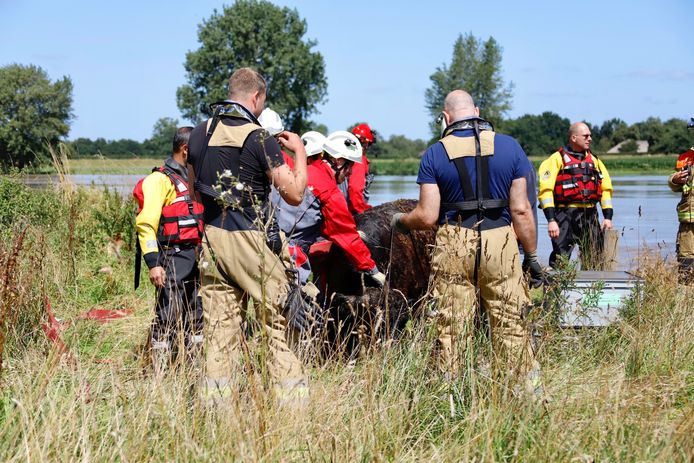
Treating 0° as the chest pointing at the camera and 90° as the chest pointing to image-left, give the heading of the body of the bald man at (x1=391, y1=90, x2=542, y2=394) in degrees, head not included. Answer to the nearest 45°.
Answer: approximately 180°

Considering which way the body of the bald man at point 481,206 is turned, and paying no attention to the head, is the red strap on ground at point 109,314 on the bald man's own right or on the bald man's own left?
on the bald man's own left

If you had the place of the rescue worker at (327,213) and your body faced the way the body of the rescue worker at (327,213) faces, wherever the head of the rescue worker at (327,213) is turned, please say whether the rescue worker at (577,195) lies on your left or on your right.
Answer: on your left

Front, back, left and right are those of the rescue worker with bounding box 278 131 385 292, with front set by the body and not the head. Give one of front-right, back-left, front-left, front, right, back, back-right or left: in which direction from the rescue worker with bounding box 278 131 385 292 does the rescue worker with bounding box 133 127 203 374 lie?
back

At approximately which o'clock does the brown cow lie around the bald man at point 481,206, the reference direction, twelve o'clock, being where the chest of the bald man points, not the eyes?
The brown cow is roughly at 11 o'clock from the bald man.

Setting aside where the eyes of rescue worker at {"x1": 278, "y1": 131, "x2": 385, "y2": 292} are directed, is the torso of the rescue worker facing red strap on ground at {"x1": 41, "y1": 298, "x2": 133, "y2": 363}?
no

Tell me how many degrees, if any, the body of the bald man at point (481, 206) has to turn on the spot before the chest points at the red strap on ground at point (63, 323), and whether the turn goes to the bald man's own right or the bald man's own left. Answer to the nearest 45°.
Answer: approximately 90° to the bald man's own left

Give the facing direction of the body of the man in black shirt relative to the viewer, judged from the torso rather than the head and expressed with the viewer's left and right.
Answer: facing away from the viewer and to the right of the viewer

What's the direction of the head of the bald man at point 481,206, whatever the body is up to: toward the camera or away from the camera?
away from the camera

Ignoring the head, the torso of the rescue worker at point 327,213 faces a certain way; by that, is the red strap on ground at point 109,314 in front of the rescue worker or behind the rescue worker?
behind

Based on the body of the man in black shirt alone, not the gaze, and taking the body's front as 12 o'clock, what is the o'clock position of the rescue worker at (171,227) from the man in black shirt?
The rescue worker is roughly at 10 o'clock from the man in black shirt.

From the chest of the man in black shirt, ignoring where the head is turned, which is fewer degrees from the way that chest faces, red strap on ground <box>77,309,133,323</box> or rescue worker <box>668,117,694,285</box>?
the rescue worker

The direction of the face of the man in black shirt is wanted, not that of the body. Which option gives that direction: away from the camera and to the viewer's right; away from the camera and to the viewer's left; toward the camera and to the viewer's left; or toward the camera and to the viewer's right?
away from the camera and to the viewer's right

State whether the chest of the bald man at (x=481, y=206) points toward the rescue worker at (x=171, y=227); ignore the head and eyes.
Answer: no

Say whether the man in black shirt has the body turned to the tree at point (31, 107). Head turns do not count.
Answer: no

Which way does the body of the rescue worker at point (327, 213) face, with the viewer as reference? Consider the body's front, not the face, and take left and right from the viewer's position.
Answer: facing to the right of the viewer

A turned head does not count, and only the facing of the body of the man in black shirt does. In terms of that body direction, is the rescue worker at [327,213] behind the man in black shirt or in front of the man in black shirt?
in front

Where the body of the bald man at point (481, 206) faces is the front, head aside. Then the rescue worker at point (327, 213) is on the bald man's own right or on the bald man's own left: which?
on the bald man's own left
